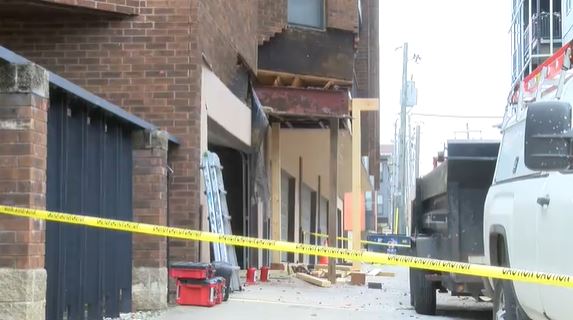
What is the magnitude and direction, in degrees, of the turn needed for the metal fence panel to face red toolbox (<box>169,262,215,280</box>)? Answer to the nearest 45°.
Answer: approximately 90° to its left

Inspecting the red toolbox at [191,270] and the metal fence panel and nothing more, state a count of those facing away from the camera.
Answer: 0

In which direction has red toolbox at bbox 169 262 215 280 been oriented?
toward the camera

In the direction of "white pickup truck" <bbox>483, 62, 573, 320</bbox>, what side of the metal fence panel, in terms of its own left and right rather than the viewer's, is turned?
front

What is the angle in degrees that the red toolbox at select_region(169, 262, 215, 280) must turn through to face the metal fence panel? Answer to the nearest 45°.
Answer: approximately 45° to its right

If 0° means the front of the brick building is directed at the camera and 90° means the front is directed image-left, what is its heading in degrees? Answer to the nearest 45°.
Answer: approximately 315°

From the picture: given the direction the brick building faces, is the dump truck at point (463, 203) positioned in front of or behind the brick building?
in front

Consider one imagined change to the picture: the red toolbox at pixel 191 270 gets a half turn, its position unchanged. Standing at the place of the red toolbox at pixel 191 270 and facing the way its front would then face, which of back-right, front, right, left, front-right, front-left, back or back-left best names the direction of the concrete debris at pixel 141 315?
back-left

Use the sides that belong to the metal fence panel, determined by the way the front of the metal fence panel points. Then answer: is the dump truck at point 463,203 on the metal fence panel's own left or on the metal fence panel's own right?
on the metal fence panel's own left

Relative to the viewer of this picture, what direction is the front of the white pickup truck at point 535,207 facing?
facing the viewer and to the right of the viewer
